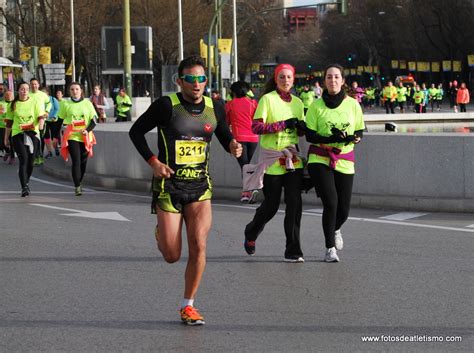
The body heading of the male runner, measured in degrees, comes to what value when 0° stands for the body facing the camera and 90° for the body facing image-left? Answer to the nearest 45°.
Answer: approximately 315°

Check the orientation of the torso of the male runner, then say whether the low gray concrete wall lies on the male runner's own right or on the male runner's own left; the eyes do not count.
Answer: on the male runner's own left

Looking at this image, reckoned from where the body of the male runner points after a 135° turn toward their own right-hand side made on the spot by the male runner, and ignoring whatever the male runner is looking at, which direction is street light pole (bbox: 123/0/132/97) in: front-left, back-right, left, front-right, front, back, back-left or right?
right
